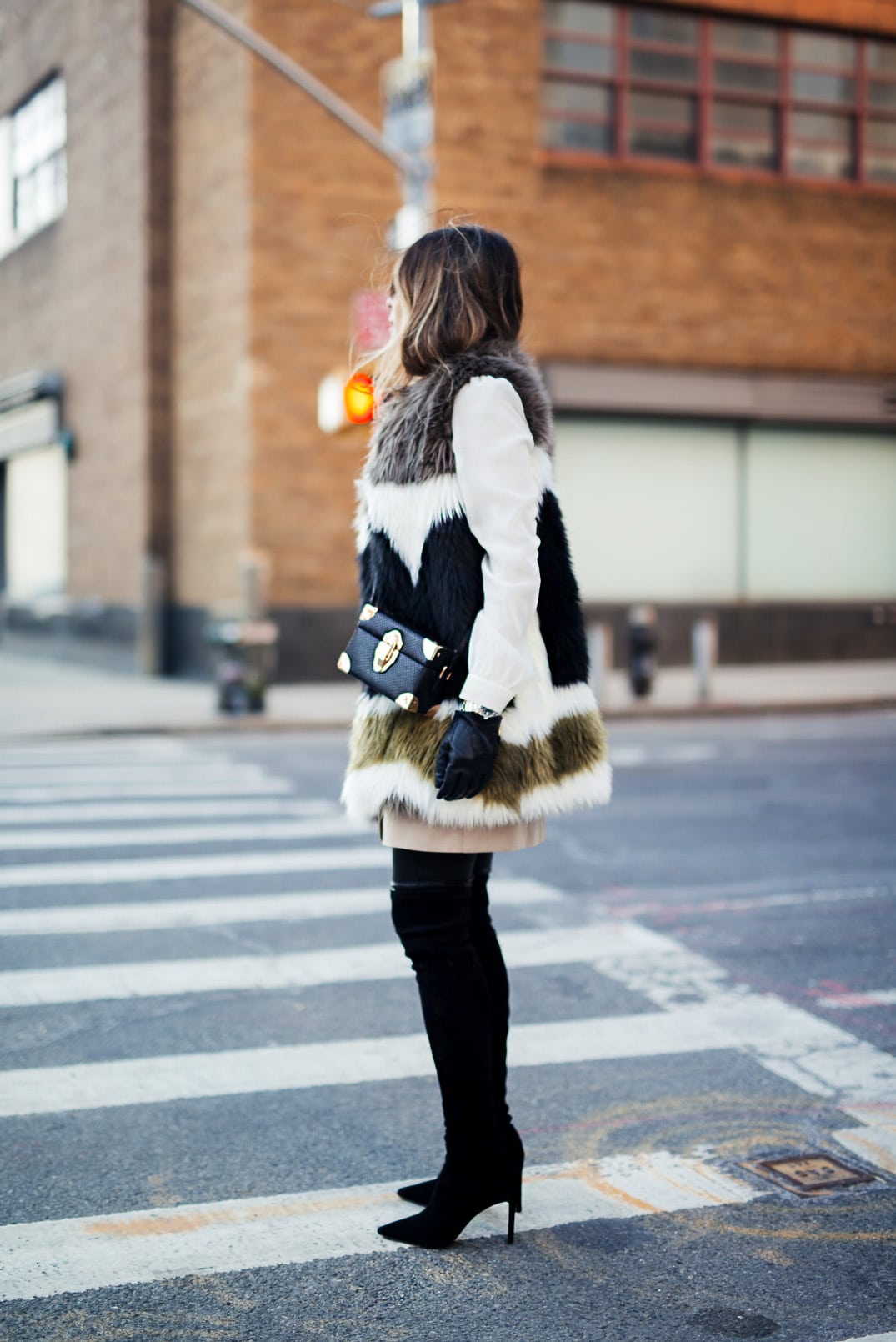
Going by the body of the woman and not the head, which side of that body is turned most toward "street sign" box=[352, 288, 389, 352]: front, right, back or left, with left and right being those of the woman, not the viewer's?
right

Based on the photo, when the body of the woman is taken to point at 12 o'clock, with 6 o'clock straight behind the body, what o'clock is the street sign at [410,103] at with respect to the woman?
The street sign is roughly at 3 o'clock from the woman.

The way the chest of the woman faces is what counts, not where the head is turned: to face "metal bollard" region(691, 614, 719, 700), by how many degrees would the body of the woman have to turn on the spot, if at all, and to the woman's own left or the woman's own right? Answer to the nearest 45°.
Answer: approximately 90° to the woman's own right

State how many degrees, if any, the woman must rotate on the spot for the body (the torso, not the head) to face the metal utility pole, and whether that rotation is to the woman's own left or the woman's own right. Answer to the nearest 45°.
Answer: approximately 90° to the woman's own right

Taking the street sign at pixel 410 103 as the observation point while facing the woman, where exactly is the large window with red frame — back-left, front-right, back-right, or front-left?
back-left

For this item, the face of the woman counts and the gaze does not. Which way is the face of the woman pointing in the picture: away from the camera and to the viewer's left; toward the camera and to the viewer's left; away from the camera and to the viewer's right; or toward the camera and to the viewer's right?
away from the camera and to the viewer's left

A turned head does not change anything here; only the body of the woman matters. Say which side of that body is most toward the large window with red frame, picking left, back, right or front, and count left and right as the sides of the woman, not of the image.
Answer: right

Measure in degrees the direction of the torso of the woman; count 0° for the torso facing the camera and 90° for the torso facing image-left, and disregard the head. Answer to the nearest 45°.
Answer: approximately 90°

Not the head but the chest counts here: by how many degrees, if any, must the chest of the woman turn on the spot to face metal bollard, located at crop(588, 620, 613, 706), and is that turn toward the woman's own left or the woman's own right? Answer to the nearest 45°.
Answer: approximately 90° to the woman's own right
